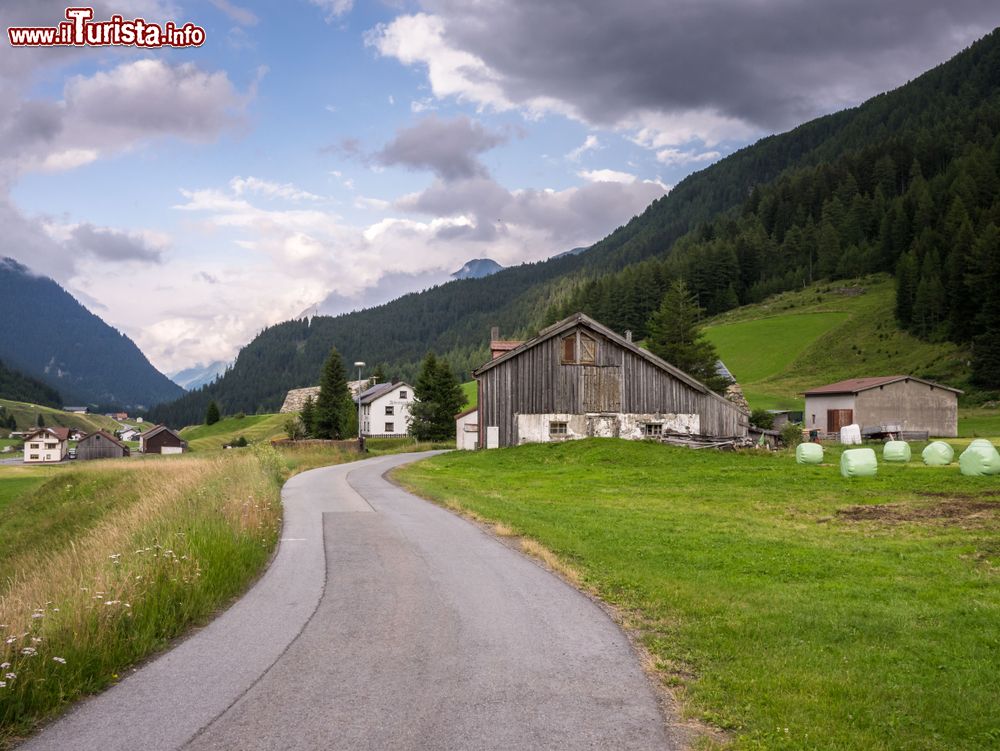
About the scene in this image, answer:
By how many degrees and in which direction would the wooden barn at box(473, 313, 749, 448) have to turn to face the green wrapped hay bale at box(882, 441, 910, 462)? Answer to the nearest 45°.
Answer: approximately 45° to its left

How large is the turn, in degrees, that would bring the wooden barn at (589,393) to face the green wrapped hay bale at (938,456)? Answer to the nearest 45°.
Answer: approximately 45° to its left

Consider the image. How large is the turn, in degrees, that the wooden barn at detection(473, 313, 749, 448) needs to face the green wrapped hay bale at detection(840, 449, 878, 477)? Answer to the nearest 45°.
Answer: approximately 45° to its left

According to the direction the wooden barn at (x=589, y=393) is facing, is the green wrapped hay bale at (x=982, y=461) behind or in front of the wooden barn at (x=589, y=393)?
in front

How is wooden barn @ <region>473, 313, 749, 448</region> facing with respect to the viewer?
toward the camera

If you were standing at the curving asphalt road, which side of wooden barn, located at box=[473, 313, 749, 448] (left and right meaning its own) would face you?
front

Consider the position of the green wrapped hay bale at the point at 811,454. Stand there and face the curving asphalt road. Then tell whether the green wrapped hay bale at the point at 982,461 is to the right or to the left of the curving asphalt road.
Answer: left

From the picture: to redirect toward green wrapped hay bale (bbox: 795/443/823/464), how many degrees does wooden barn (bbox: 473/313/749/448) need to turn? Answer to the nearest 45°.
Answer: approximately 45° to its left
